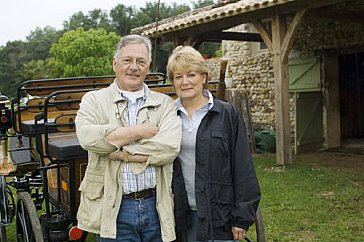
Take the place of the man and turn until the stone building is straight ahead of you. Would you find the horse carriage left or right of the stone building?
left

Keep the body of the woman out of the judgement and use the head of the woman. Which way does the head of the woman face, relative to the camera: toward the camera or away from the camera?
toward the camera

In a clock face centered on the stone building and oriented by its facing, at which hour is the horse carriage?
The horse carriage is roughly at 11 o'clock from the stone building.

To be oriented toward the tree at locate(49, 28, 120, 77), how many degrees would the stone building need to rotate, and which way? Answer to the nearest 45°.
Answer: approximately 90° to its right

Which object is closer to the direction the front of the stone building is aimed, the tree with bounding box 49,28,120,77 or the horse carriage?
the horse carriage

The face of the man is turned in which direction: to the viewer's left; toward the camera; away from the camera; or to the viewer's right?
toward the camera

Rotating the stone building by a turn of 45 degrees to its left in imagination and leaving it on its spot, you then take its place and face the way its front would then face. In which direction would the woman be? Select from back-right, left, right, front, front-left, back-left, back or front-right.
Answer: front

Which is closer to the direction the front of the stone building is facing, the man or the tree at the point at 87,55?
the man

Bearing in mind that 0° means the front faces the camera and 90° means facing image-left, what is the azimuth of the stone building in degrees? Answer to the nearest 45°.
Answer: approximately 45°

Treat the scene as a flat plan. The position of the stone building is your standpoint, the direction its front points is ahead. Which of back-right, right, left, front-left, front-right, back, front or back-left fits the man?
front-left
